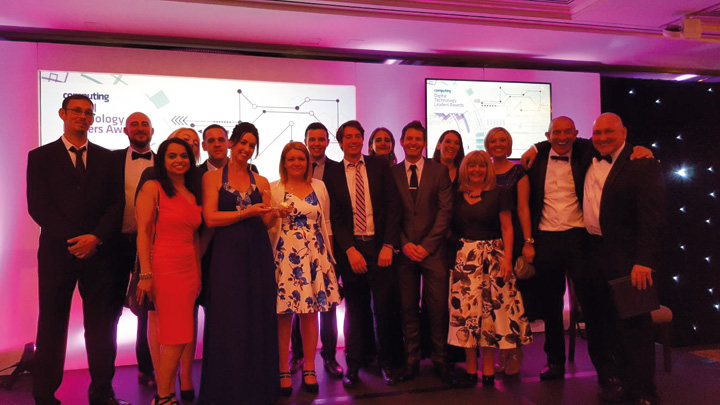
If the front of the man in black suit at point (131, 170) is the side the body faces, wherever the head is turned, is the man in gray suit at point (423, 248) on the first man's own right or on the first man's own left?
on the first man's own left

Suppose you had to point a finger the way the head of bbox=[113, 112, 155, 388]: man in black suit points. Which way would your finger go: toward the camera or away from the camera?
toward the camera

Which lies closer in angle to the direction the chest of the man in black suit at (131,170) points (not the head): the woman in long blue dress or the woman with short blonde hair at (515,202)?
the woman in long blue dress

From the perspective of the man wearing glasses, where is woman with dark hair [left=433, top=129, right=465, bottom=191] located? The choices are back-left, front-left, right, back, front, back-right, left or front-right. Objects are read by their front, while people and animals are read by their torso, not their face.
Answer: left

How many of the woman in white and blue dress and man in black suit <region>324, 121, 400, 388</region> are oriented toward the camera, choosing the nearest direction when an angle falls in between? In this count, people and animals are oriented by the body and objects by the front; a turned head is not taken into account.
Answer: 2

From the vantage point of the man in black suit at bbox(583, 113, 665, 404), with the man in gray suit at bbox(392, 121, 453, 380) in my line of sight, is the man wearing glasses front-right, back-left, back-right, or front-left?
front-left

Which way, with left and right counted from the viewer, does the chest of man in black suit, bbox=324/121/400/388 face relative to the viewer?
facing the viewer

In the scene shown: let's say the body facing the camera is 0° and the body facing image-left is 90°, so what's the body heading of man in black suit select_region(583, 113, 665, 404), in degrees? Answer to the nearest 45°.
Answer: approximately 45°

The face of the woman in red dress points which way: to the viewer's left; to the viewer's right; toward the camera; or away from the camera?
toward the camera

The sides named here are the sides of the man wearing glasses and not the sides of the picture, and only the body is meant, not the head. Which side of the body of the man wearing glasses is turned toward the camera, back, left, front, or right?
front
